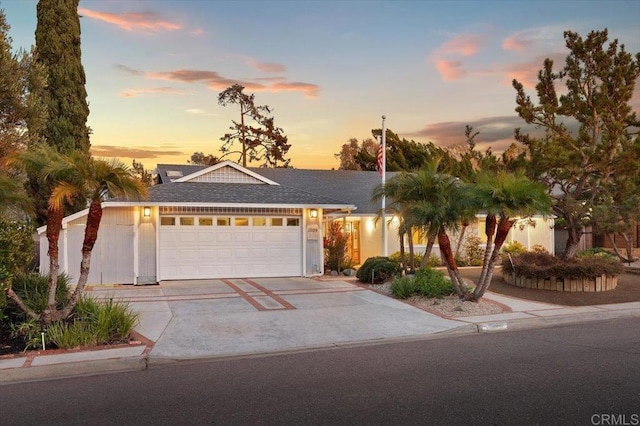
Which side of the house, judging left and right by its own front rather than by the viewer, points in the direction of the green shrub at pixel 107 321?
front

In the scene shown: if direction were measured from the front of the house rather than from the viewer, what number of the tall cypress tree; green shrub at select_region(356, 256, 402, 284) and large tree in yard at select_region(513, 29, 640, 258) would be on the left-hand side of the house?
2

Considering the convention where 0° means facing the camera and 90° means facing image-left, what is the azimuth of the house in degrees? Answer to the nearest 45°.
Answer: approximately 0°

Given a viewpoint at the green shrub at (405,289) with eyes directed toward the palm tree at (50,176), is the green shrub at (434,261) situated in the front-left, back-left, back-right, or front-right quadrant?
back-right

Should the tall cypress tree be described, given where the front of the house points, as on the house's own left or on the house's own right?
on the house's own right

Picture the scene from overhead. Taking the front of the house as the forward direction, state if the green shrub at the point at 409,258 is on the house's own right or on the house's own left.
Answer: on the house's own left

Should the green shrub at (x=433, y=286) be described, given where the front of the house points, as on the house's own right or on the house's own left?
on the house's own left

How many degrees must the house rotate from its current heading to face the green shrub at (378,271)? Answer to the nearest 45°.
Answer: approximately 90° to its left

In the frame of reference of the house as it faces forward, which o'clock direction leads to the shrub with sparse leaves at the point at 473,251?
The shrub with sparse leaves is roughly at 8 o'clock from the house.

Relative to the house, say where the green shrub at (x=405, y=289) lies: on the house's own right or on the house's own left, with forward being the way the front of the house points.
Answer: on the house's own left

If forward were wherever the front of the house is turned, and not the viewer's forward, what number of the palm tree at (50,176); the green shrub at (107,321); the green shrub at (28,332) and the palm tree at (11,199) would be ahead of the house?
4

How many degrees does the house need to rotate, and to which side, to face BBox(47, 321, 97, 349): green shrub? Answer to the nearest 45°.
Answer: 0° — it already faces it
